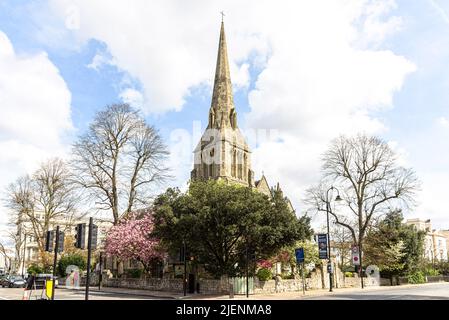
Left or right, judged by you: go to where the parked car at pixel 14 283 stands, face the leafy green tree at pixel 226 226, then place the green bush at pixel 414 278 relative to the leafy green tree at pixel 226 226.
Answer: left

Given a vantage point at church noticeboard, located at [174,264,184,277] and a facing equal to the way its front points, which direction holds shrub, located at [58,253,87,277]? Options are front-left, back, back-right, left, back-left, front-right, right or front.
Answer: back-right

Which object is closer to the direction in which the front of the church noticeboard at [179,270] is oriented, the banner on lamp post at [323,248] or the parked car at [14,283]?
the banner on lamp post

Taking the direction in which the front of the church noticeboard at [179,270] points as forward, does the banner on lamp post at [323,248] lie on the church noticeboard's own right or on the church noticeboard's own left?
on the church noticeboard's own left

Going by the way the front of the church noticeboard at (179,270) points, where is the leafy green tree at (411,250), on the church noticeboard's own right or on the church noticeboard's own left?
on the church noticeboard's own left

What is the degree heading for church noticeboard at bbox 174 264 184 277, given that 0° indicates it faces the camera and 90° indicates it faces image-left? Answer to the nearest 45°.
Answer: approximately 0°

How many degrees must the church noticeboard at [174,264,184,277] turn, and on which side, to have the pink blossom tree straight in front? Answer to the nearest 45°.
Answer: approximately 90° to its right

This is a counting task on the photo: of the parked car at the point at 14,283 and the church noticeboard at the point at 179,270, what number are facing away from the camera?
0
